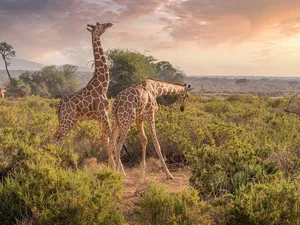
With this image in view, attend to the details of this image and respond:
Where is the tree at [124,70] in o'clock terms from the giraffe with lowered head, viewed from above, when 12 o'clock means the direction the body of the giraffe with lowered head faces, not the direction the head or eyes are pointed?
The tree is roughly at 9 o'clock from the giraffe with lowered head.

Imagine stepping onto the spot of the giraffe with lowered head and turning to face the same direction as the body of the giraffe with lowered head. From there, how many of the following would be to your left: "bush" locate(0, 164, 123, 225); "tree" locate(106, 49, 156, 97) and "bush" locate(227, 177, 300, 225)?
1

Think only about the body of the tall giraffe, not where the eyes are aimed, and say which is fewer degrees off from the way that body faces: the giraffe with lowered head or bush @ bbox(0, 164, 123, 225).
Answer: the giraffe with lowered head

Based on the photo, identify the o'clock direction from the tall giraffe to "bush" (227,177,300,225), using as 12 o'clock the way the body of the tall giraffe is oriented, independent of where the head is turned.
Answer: The bush is roughly at 2 o'clock from the tall giraffe.

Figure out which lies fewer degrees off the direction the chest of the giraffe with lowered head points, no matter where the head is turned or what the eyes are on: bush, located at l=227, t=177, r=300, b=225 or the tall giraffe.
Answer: the bush

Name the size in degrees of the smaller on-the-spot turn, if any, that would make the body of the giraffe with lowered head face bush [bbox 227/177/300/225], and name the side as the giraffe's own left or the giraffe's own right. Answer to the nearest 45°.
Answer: approximately 45° to the giraffe's own right

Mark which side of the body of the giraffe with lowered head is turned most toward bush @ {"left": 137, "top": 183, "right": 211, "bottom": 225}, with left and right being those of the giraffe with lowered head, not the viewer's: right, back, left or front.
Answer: right

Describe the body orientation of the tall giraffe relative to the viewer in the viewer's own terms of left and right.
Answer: facing to the right of the viewer

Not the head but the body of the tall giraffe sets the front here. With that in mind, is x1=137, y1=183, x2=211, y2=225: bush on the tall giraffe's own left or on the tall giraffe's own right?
on the tall giraffe's own right

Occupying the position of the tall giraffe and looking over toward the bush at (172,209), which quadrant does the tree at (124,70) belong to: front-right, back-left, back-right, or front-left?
back-left

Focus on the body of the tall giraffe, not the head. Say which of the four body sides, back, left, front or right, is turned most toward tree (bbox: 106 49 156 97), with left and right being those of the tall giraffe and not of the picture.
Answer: left

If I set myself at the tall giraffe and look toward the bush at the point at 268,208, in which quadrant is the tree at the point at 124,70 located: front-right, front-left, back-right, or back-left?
back-left

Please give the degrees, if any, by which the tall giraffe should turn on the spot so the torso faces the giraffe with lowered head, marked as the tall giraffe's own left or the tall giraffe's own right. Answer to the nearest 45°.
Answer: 0° — it already faces it

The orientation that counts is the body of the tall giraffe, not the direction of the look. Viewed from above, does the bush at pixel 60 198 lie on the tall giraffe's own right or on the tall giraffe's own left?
on the tall giraffe's own right

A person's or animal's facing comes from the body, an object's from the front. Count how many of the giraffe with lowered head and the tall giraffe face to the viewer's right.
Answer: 2

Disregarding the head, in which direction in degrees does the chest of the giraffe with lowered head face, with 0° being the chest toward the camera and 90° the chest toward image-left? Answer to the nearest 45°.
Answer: approximately 270°
